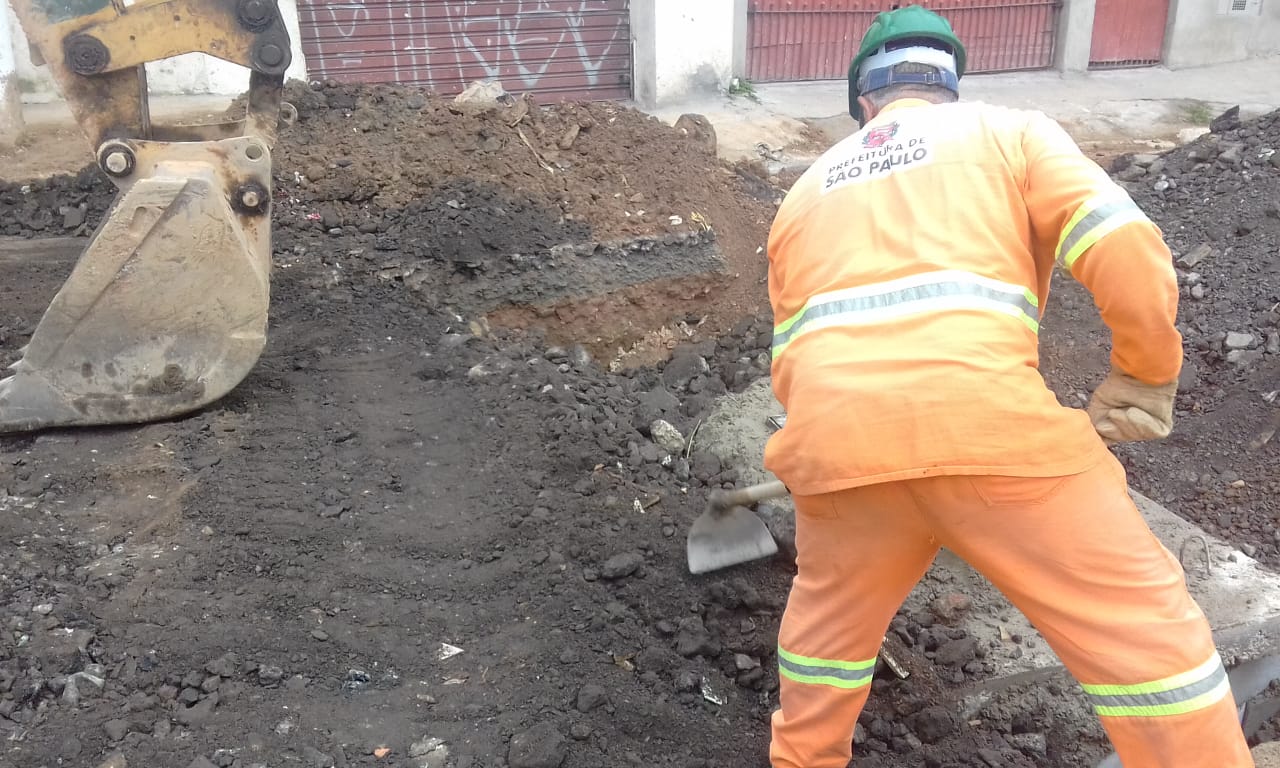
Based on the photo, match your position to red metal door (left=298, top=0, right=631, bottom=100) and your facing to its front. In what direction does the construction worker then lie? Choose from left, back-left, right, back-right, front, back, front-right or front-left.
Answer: front

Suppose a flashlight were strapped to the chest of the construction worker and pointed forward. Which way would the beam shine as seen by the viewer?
away from the camera

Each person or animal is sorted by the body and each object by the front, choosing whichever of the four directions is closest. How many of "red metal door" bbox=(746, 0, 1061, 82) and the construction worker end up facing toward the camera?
1

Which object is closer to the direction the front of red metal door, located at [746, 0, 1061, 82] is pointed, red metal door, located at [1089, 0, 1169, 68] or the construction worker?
the construction worker

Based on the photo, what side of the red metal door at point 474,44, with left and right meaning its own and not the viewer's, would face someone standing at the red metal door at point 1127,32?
left

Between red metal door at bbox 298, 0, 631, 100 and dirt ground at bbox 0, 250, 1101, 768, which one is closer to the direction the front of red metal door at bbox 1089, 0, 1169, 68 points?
the dirt ground

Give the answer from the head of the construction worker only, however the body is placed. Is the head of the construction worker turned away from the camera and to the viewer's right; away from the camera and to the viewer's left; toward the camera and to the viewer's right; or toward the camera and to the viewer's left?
away from the camera and to the viewer's left

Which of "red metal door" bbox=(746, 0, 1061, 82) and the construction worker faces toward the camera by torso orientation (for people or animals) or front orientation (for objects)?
the red metal door

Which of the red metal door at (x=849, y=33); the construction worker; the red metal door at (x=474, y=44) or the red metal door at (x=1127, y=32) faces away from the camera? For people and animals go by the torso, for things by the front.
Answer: the construction worker

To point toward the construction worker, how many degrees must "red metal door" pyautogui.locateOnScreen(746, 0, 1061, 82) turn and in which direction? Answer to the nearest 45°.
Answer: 0° — it already faces them

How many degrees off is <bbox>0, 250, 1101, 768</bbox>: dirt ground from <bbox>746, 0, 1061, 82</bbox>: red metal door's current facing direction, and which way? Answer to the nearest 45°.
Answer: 0° — it already faces it

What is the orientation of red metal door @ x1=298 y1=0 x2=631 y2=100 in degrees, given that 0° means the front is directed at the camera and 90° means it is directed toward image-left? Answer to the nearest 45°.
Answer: approximately 0°

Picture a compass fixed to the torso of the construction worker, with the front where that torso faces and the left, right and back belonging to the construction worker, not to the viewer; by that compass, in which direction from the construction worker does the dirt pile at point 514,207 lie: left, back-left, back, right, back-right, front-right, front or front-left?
front-left

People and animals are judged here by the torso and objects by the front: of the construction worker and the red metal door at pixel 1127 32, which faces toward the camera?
the red metal door

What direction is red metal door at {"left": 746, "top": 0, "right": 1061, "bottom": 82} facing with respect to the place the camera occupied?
facing the viewer

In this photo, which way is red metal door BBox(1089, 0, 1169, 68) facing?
toward the camera

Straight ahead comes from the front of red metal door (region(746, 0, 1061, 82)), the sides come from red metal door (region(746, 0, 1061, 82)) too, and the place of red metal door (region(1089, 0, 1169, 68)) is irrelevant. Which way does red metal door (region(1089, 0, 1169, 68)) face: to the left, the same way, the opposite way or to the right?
the same way

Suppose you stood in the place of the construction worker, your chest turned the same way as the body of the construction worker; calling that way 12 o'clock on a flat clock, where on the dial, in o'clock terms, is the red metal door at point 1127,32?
The red metal door is roughly at 12 o'clock from the construction worker.
